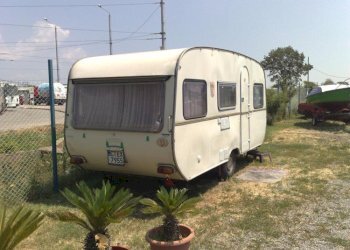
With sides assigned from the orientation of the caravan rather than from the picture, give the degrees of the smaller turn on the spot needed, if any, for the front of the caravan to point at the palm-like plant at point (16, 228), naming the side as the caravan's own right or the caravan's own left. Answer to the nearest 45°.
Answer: approximately 135° to the caravan's own right

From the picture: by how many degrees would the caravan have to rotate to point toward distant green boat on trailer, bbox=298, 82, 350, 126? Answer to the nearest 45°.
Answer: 0° — it already faces it

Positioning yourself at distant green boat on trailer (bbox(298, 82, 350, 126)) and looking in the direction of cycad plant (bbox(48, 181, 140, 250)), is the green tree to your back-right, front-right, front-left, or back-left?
back-right

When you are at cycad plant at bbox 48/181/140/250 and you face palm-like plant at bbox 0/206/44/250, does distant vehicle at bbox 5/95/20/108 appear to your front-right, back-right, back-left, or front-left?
back-right

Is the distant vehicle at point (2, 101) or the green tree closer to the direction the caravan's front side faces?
the green tree

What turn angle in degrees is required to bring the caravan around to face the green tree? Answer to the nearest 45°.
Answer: approximately 45° to its left

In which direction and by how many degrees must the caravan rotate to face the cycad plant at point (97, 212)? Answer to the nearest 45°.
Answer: approximately 135° to its right

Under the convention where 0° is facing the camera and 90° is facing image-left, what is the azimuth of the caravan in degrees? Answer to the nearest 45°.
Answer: approximately 225°

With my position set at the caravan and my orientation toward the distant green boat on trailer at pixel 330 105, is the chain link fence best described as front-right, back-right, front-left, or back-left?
back-left
